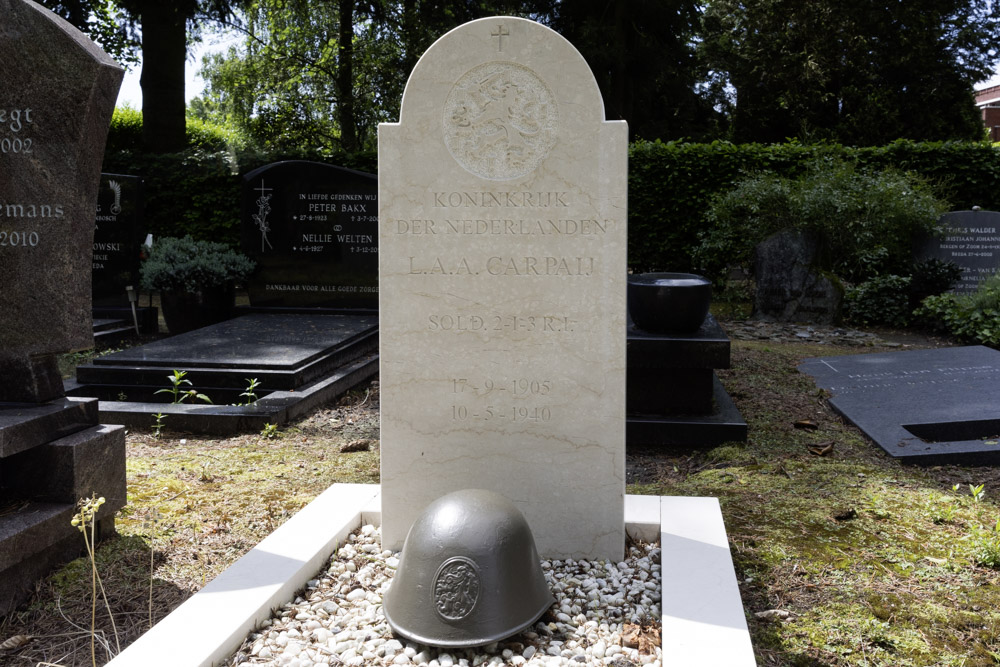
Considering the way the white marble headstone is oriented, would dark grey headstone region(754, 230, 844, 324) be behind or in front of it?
behind

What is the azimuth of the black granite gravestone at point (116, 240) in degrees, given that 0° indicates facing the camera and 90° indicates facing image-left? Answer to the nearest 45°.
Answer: approximately 0°

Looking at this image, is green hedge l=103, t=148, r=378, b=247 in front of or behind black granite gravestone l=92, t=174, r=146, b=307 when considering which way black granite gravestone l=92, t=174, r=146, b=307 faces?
behind

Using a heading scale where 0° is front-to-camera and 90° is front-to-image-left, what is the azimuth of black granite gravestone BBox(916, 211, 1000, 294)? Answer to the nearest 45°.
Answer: approximately 0°

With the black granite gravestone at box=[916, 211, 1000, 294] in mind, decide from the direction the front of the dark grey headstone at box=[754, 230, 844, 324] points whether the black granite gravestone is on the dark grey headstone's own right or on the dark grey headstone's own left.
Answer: on the dark grey headstone's own left

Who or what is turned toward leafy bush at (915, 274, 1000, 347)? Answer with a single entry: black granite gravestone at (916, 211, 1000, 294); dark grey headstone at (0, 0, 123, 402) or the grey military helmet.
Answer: the black granite gravestone

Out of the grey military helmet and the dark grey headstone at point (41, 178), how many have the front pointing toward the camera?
2
